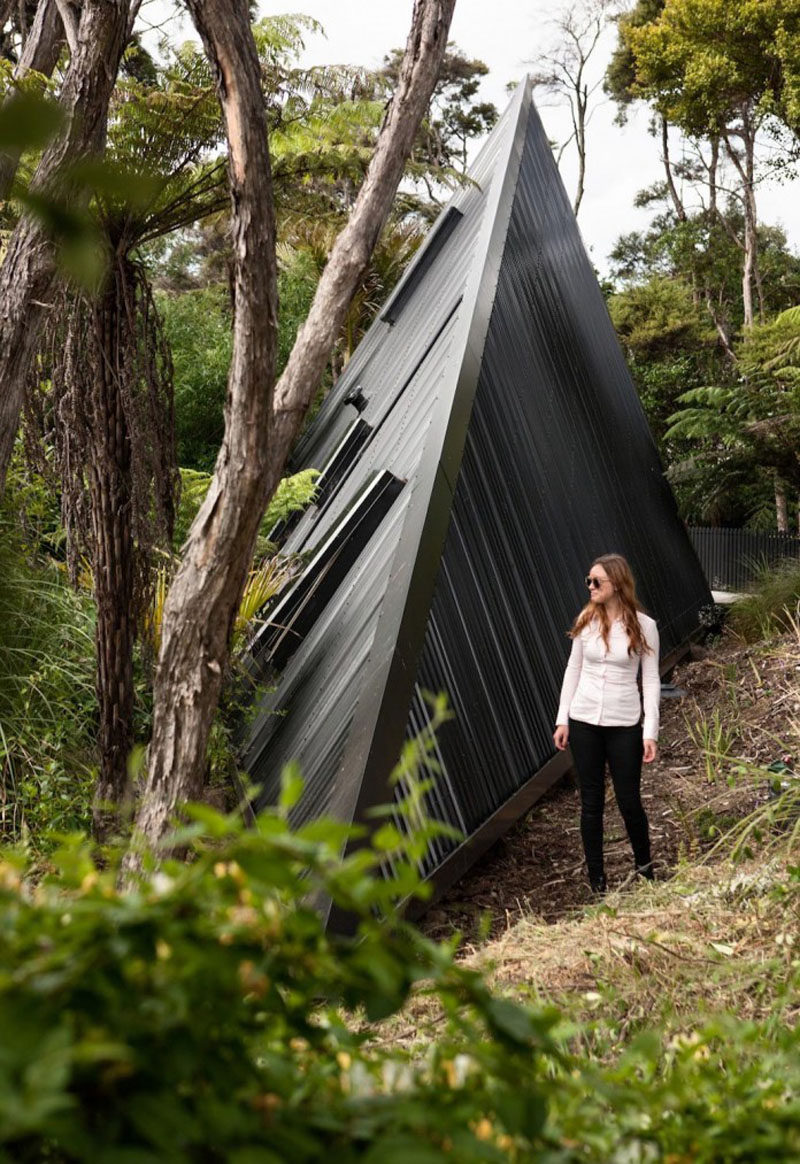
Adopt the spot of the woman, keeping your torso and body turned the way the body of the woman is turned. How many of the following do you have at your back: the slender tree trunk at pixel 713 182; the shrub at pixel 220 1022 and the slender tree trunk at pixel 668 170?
2

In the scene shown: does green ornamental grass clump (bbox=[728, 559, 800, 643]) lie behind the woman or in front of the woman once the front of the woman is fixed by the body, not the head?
behind

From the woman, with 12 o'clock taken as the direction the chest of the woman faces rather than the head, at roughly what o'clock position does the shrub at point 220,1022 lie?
The shrub is roughly at 12 o'clock from the woman.

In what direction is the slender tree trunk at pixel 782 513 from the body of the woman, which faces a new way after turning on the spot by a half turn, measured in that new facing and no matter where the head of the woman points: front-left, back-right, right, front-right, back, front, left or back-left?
front

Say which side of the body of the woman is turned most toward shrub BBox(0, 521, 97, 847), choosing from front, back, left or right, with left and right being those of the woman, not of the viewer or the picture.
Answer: right

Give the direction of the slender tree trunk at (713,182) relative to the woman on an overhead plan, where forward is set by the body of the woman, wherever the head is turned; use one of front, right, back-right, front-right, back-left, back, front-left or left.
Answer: back

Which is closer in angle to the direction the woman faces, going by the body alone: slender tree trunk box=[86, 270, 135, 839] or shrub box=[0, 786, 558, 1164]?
the shrub

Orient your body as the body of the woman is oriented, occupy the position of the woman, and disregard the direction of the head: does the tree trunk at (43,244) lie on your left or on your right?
on your right

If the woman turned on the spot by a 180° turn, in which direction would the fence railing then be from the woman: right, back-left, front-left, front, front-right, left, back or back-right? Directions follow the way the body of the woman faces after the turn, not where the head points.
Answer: front

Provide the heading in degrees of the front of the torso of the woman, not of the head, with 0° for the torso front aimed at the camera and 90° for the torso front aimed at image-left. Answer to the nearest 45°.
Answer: approximately 0°

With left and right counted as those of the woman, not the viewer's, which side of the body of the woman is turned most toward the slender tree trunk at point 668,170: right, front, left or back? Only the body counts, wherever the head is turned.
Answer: back
